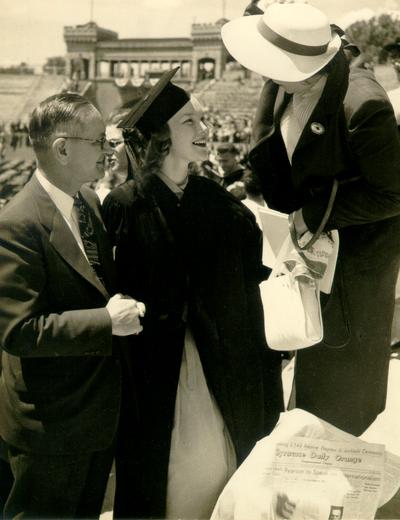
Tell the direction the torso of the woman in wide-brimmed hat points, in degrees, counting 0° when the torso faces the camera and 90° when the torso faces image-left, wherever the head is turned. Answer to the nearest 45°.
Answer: approximately 45°

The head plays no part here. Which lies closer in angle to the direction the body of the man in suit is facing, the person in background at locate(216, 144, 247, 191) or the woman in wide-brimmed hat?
the woman in wide-brimmed hat

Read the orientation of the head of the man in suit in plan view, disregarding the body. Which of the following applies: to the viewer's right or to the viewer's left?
to the viewer's right

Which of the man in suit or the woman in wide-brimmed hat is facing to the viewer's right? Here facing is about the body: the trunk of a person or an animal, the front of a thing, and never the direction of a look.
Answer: the man in suit

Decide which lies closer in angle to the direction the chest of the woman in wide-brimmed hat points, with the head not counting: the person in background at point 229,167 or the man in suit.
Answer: the man in suit

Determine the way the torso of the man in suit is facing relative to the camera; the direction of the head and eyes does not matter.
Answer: to the viewer's right

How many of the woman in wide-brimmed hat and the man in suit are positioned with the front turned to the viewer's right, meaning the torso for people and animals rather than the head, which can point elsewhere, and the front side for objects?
1
